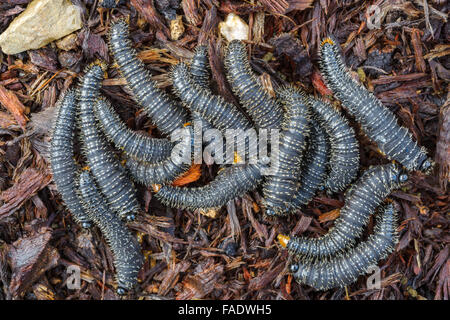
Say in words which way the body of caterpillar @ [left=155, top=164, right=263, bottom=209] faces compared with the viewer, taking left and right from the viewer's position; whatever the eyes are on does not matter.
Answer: facing to the right of the viewer
